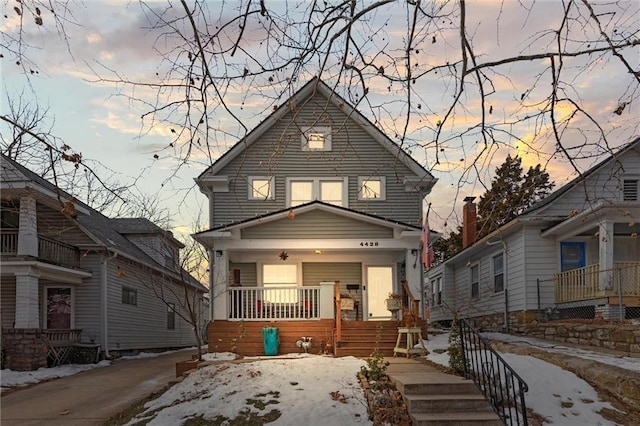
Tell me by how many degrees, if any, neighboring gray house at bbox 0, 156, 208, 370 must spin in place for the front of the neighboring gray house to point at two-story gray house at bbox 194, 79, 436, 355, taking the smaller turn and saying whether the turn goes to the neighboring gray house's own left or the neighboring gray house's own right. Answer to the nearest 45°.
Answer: approximately 90° to the neighboring gray house's own left

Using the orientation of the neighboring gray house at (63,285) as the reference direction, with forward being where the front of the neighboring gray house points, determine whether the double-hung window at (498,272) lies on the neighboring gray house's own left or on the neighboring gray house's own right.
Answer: on the neighboring gray house's own left

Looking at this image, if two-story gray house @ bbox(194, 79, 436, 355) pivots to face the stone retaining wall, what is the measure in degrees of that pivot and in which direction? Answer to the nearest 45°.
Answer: approximately 45° to its left

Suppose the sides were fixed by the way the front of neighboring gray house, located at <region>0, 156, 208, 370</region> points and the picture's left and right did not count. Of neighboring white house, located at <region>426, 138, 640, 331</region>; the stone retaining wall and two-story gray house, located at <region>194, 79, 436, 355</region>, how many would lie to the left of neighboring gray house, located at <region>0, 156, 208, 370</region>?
3

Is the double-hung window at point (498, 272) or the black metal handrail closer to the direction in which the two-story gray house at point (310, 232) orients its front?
the black metal handrail

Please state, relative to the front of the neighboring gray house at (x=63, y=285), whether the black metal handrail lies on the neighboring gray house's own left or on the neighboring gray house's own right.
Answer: on the neighboring gray house's own left

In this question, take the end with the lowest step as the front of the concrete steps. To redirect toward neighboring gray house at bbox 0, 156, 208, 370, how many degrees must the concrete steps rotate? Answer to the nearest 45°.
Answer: approximately 135° to its right

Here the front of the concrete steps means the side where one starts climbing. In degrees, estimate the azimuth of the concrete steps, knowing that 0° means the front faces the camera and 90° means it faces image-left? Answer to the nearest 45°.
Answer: approximately 0°

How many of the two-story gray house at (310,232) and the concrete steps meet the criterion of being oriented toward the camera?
2

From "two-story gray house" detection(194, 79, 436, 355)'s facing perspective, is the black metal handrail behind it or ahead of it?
ahead
